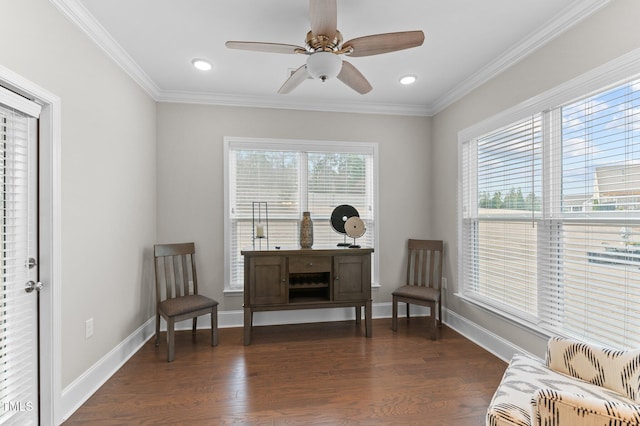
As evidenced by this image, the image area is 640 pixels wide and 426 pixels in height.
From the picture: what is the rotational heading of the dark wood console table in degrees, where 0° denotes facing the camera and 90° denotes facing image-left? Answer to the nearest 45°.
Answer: approximately 0°

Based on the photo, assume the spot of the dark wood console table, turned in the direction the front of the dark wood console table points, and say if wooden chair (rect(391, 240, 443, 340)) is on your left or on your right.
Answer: on your left

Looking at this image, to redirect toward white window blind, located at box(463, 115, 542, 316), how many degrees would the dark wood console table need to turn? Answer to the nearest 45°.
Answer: approximately 90° to its left

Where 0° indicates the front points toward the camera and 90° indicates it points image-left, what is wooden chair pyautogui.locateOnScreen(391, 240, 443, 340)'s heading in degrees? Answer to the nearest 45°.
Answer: approximately 45°

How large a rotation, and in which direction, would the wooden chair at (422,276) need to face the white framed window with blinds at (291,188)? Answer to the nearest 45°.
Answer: approximately 45° to its right

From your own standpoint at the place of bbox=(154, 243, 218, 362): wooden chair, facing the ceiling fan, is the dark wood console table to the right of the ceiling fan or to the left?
left

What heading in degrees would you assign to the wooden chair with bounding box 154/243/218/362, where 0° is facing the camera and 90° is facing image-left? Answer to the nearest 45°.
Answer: approximately 315°
